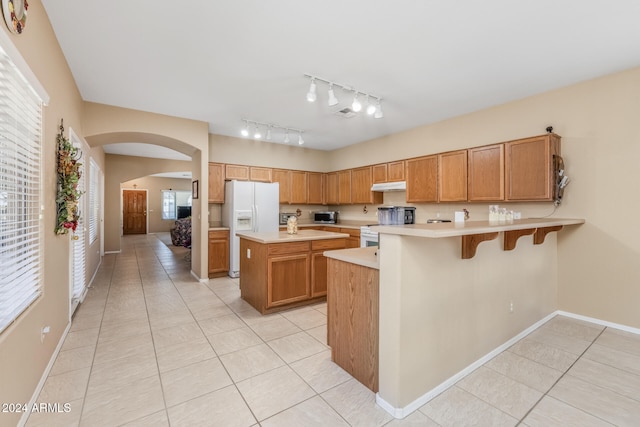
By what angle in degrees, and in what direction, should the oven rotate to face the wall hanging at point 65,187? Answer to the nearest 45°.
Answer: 0° — it already faces it

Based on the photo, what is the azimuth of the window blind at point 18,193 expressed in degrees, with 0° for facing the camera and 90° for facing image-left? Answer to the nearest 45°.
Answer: approximately 270°

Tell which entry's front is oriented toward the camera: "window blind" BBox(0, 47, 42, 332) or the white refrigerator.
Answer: the white refrigerator

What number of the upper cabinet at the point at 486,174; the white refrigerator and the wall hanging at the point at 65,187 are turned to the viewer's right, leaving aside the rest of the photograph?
1

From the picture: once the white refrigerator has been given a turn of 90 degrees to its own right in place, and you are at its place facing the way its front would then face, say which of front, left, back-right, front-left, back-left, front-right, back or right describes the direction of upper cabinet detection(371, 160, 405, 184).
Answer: back

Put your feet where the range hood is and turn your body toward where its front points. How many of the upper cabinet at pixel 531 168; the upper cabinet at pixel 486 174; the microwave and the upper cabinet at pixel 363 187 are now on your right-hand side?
2

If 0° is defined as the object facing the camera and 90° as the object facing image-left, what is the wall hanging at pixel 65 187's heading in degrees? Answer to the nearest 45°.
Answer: approximately 270°

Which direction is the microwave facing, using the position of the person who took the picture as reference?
facing the viewer

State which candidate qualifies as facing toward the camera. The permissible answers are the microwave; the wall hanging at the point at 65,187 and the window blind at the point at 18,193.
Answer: the microwave

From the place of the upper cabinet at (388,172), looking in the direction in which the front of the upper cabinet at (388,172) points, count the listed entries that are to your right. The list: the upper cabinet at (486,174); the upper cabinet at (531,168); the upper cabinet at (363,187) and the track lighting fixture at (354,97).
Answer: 1

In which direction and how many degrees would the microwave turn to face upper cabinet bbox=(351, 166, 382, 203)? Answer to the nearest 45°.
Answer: approximately 45° to its left

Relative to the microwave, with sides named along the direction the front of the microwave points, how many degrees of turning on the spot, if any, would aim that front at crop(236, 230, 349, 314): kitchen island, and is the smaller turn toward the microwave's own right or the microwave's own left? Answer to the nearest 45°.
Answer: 0° — it already faces it

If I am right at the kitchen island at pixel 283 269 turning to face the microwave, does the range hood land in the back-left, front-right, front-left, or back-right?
front-right

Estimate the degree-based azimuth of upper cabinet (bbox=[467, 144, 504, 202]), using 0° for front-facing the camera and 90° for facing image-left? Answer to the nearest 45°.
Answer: approximately 45°

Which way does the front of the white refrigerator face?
toward the camera
